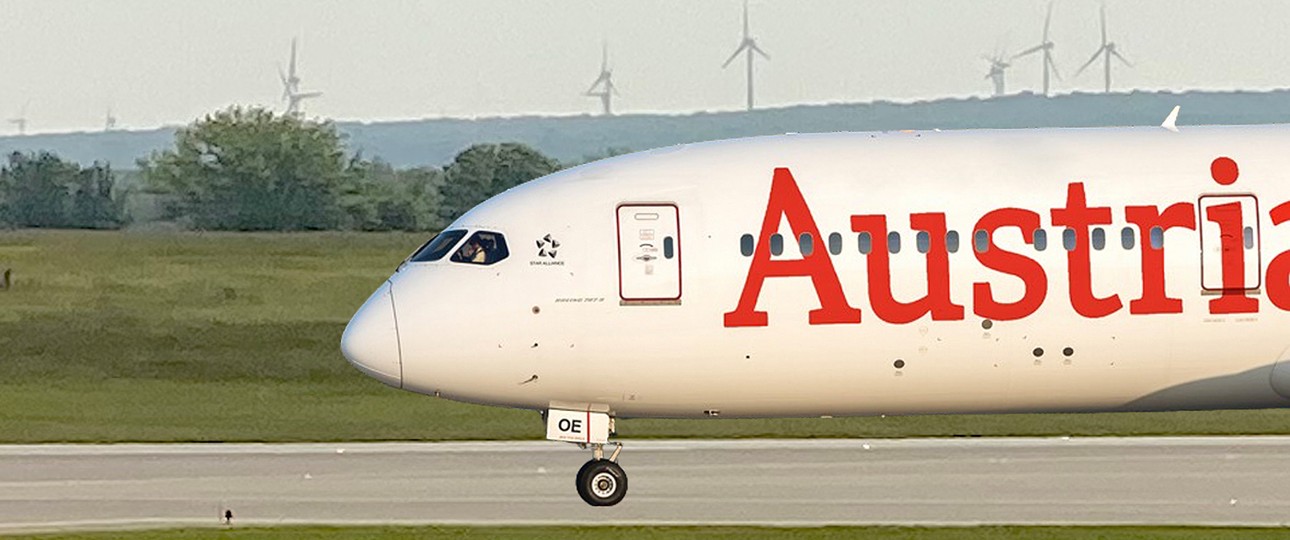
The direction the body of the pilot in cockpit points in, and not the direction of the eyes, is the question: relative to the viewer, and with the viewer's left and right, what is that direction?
facing to the left of the viewer

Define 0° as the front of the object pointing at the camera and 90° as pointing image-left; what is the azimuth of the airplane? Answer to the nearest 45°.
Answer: approximately 90°
